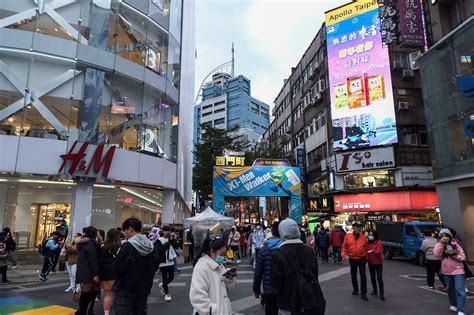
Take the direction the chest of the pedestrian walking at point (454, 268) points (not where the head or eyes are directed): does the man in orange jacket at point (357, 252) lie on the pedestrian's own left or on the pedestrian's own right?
on the pedestrian's own right

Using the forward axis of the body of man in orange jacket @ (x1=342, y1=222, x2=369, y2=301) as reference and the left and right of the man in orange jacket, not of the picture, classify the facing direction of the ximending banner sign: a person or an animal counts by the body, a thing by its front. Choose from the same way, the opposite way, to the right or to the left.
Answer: the same way

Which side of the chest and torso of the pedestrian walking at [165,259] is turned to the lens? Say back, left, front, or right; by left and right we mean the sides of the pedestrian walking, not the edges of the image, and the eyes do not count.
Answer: front

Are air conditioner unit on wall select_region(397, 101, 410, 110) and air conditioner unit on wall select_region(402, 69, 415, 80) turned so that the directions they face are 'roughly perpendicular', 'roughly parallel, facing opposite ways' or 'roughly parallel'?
roughly parallel

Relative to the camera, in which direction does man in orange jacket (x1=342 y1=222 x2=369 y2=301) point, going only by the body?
toward the camera

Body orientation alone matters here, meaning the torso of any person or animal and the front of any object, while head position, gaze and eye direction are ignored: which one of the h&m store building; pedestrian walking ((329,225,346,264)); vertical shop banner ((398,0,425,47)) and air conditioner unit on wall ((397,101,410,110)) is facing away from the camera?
the pedestrian walking

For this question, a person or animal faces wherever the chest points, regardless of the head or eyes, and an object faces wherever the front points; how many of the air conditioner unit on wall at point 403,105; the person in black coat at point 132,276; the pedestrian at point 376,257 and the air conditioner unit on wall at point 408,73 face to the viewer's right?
0

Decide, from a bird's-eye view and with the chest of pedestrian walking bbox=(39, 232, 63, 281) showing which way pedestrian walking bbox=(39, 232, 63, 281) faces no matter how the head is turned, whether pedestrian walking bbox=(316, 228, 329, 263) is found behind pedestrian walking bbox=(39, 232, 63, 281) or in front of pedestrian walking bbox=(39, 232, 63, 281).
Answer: in front

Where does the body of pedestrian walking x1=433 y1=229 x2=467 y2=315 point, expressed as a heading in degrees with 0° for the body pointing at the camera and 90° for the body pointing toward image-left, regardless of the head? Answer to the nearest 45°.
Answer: approximately 45°

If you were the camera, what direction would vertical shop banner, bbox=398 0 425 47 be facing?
facing the viewer

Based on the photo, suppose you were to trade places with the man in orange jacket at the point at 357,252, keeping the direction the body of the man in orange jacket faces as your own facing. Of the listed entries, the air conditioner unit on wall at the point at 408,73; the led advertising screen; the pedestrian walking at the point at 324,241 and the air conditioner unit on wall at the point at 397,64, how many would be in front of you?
0

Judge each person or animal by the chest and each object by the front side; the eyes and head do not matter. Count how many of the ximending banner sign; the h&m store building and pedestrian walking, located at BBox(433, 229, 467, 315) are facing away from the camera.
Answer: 0

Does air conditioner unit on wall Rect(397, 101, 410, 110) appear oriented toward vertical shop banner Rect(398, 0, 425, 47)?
no

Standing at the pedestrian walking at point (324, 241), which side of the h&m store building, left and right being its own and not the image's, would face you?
front
